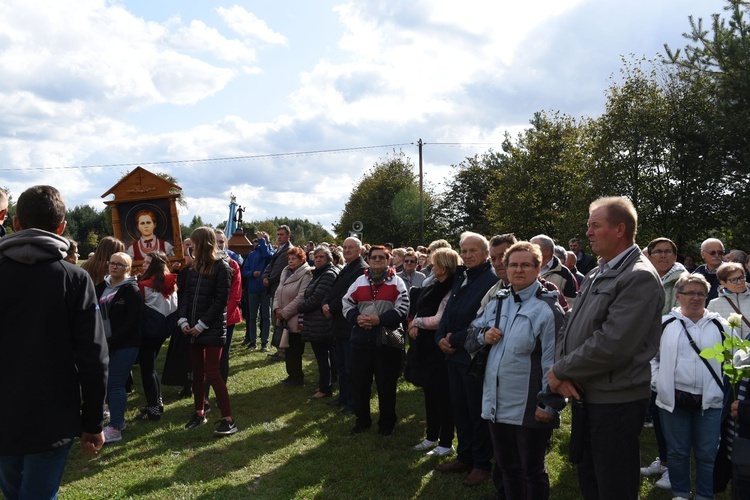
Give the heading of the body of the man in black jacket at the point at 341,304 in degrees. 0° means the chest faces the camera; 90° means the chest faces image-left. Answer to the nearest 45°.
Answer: approximately 45°

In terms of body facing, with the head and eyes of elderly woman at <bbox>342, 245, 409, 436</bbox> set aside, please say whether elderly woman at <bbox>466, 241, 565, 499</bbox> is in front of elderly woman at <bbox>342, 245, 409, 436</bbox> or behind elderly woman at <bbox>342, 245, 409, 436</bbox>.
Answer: in front

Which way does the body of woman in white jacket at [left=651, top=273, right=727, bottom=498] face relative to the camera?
toward the camera

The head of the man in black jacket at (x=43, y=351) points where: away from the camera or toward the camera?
away from the camera

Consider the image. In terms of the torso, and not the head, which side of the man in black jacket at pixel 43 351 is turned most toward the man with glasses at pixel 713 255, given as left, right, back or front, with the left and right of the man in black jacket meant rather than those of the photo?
right

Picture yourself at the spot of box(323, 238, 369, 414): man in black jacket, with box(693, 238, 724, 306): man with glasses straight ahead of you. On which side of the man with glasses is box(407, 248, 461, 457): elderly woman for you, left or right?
right

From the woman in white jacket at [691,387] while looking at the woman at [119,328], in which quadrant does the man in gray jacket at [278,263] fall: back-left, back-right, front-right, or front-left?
front-right

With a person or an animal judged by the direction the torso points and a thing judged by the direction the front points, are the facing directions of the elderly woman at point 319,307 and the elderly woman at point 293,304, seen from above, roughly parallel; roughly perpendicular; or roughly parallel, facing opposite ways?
roughly parallel

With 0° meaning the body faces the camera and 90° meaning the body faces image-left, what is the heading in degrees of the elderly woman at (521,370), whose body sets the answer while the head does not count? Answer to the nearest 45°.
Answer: approximately 45°

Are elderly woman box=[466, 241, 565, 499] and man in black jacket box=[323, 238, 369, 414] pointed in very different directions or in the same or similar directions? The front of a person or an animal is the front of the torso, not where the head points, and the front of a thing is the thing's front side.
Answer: same or similar directions

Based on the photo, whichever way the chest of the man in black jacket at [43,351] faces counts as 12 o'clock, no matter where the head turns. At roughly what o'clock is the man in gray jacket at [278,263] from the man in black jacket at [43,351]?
the man in gray jacket at [278,263] is roughly at 1 o'clock from the man in black jacket at [43,351].

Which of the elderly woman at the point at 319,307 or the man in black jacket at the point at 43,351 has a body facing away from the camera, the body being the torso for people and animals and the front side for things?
the man in black jacket

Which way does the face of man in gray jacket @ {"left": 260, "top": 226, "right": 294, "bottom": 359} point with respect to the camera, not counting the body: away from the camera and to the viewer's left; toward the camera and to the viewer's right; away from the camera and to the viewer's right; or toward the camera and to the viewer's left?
toward the camera and to the viewer's left
